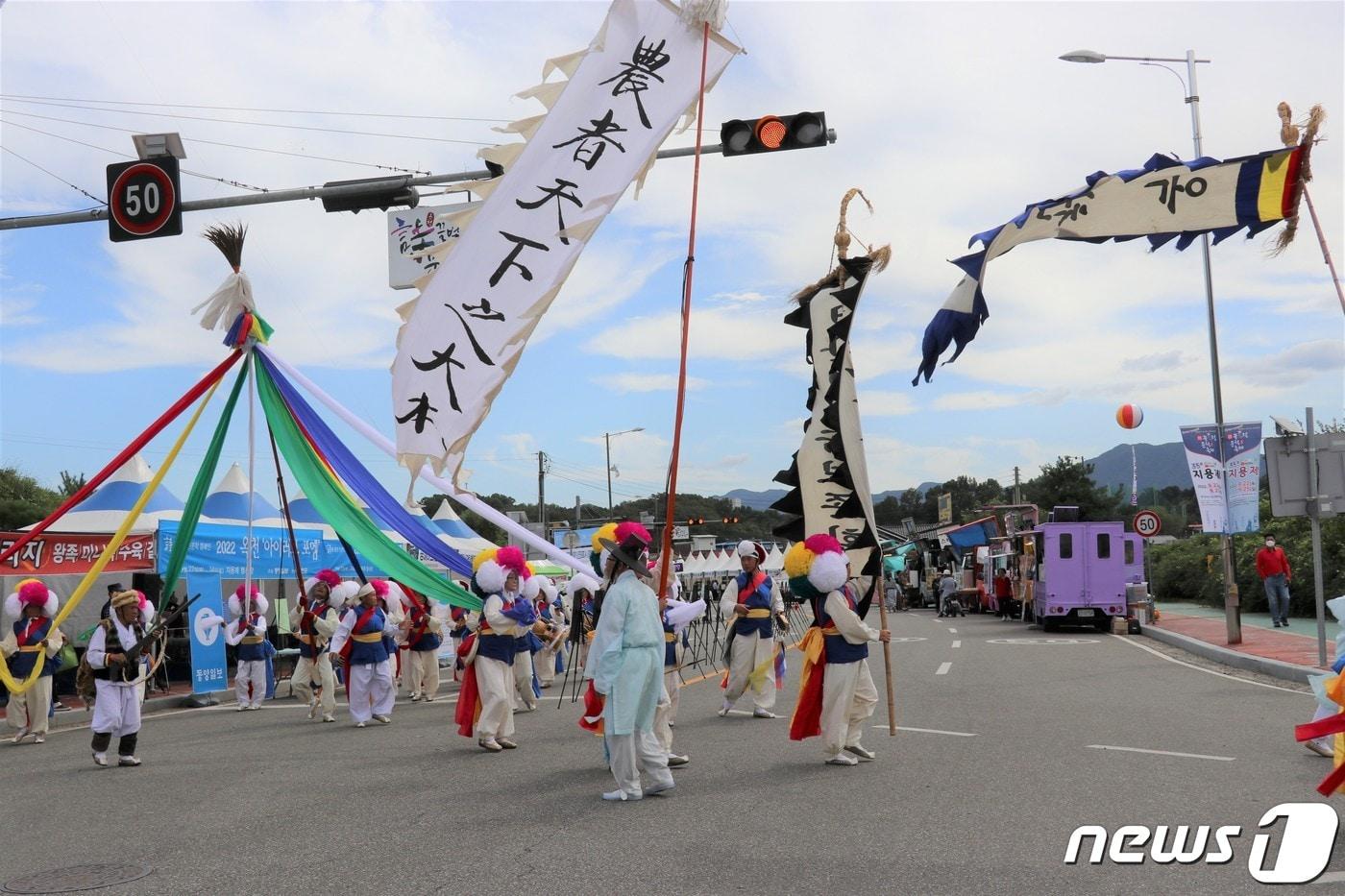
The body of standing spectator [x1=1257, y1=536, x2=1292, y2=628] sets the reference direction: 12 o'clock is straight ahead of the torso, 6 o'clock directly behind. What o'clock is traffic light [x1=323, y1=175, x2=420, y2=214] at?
The traffic light is roughly at 1 o'clock from the standing spectator.

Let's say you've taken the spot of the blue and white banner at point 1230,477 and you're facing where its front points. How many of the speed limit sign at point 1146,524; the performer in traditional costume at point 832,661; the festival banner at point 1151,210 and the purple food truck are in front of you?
2

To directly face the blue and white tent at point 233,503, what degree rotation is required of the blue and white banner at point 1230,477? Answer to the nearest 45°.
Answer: approximately 90° to its right

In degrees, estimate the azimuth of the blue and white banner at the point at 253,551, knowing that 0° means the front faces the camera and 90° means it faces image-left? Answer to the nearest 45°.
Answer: approximately 0°

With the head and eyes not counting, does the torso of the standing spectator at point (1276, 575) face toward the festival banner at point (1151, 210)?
yes

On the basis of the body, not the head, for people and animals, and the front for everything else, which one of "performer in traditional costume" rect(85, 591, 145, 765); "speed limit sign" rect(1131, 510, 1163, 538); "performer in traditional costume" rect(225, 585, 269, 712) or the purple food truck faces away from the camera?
the purple food truck

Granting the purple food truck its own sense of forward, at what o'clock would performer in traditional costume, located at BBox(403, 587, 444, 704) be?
The performer in traditional costume is roughly at 7 o'clock from the purple food truck.

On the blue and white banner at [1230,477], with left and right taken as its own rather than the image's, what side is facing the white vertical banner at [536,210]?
front

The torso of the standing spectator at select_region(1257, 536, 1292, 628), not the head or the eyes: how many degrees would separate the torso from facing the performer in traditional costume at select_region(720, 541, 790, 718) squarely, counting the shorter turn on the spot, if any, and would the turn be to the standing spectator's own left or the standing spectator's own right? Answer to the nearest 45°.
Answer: approximately 45° to the standing spectator's own right

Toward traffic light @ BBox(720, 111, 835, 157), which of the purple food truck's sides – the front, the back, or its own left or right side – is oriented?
back

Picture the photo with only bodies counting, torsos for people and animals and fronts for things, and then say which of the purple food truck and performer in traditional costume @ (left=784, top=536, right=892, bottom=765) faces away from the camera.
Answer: the purple food truck

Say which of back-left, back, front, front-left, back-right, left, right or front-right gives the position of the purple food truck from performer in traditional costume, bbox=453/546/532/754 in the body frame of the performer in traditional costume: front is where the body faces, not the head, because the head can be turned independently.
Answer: left

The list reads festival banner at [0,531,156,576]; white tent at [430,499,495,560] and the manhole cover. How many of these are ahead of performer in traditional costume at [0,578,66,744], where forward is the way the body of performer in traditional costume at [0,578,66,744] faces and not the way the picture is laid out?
1

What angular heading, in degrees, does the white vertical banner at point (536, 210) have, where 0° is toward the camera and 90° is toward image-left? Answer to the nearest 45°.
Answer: approximately 0°

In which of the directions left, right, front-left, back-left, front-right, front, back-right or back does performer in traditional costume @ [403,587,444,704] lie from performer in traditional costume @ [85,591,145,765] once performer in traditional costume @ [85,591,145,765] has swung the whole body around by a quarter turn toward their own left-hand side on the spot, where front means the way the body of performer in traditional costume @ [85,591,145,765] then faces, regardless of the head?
front
